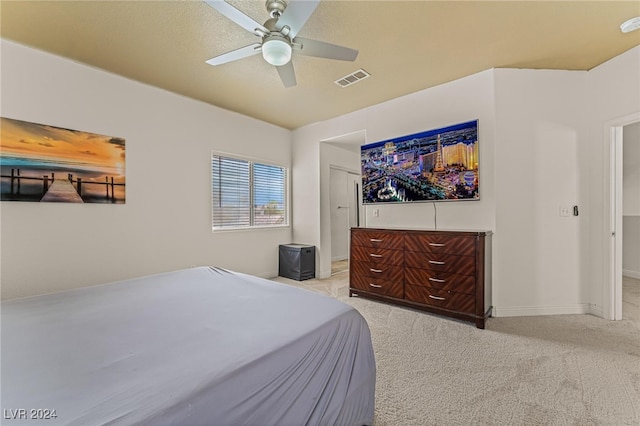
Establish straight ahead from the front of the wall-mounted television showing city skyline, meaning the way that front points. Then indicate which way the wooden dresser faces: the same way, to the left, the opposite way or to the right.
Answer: the same way

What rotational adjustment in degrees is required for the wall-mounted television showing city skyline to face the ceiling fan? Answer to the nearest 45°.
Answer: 0° — it already faces it

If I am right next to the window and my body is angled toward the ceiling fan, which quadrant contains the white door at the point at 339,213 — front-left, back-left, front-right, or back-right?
back-left

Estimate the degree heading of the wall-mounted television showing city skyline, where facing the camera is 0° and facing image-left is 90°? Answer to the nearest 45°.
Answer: approximately 45°

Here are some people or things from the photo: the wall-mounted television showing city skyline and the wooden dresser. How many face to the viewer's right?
0

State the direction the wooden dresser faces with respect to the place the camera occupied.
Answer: facing the viewer and to the left of the viewer

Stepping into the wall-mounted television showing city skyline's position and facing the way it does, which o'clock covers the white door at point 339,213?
The white door is roughly at 3 o'clock from the wall-mounted television showing city skyline.

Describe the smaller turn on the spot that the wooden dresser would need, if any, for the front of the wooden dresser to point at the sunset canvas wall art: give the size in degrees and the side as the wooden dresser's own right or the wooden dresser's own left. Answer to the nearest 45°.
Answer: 0° — it already faces it

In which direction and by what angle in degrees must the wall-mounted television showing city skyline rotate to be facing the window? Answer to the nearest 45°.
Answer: approximately 45° to its right
